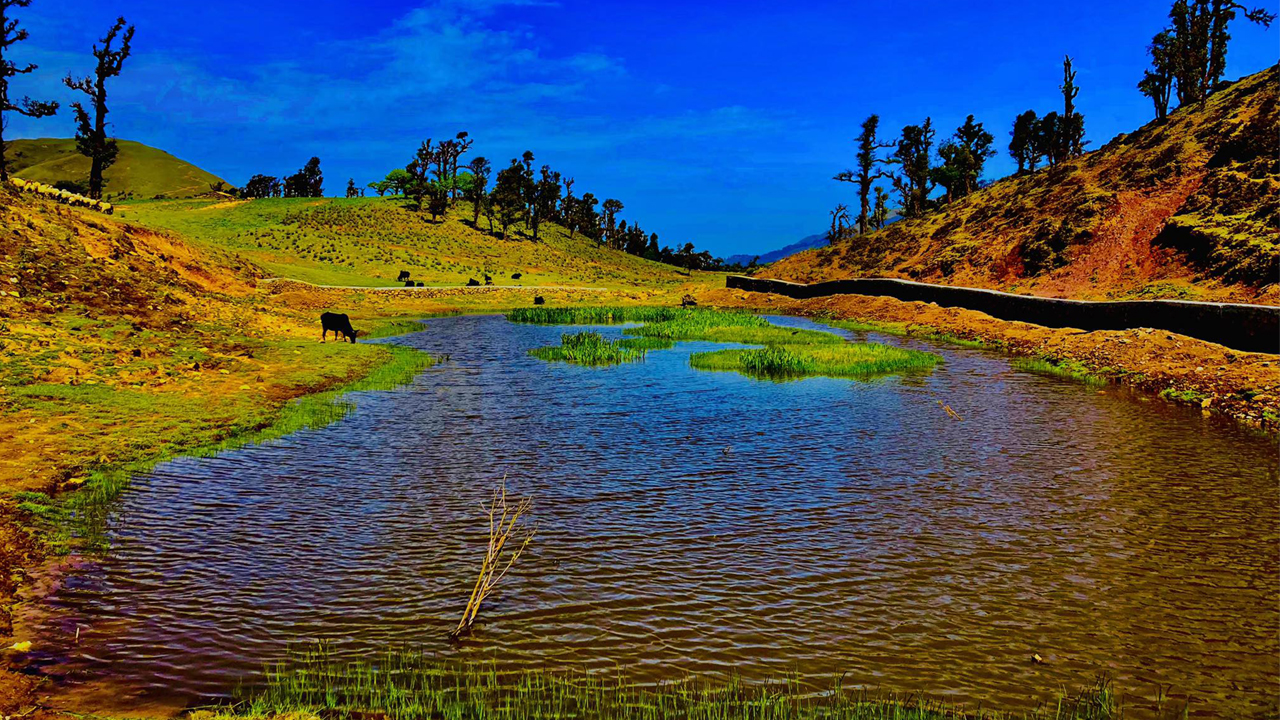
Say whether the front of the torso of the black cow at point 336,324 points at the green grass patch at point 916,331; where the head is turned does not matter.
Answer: yes

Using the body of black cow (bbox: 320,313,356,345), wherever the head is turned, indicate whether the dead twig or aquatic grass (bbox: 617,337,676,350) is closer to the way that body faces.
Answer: the aquatic grass

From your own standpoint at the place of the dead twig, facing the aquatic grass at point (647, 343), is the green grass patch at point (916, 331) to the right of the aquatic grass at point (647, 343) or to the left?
right

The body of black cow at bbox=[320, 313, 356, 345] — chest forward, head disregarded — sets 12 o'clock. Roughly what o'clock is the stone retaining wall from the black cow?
The stone retaining wall is roughly at 1 o'clock from the black cow.

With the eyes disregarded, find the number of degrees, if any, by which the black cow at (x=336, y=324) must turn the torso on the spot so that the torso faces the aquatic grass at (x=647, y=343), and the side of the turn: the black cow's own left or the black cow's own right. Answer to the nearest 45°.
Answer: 0° — it already faces it

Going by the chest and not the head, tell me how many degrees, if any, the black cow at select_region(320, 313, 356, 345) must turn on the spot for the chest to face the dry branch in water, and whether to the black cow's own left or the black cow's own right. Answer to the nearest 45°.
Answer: approximately 90° to the black cow's own right

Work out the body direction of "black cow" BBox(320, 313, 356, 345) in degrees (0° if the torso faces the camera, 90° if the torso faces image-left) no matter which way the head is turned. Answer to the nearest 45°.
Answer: approximately 270°

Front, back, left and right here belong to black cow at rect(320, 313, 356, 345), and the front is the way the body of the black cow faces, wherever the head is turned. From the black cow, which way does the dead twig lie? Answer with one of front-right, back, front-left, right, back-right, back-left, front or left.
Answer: front-right

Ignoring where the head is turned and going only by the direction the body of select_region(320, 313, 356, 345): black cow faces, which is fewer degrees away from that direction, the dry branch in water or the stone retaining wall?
the stone retaining wall
